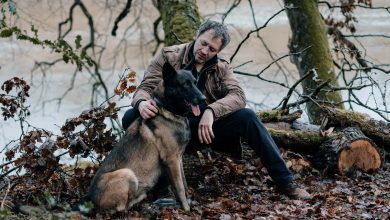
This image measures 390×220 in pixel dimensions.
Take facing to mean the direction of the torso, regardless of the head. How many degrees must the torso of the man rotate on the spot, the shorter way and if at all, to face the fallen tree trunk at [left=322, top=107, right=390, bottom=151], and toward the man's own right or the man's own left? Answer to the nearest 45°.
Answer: approximately 135° to the man's own left

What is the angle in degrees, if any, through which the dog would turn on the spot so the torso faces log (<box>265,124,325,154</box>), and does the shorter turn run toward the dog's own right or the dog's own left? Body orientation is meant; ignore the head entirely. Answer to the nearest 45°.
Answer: approximately 45° to the dog's own left

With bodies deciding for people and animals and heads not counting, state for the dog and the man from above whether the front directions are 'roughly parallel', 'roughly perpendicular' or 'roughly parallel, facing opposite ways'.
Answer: roughly perpendicular

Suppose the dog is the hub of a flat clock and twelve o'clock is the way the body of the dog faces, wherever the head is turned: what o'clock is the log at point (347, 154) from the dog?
The log is roughly at 11 o'clock from the dog.

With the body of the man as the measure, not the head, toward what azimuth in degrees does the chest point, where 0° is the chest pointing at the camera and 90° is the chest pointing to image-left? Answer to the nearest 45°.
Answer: approximately 0°

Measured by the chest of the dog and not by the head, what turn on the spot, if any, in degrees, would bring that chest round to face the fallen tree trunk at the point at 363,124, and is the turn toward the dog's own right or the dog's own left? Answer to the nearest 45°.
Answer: approximately 45° to the dog's own left

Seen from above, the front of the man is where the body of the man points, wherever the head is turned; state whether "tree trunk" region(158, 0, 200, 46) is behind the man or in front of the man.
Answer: behind

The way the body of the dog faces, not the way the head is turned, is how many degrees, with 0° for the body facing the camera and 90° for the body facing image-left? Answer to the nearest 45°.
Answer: approximately 270°
